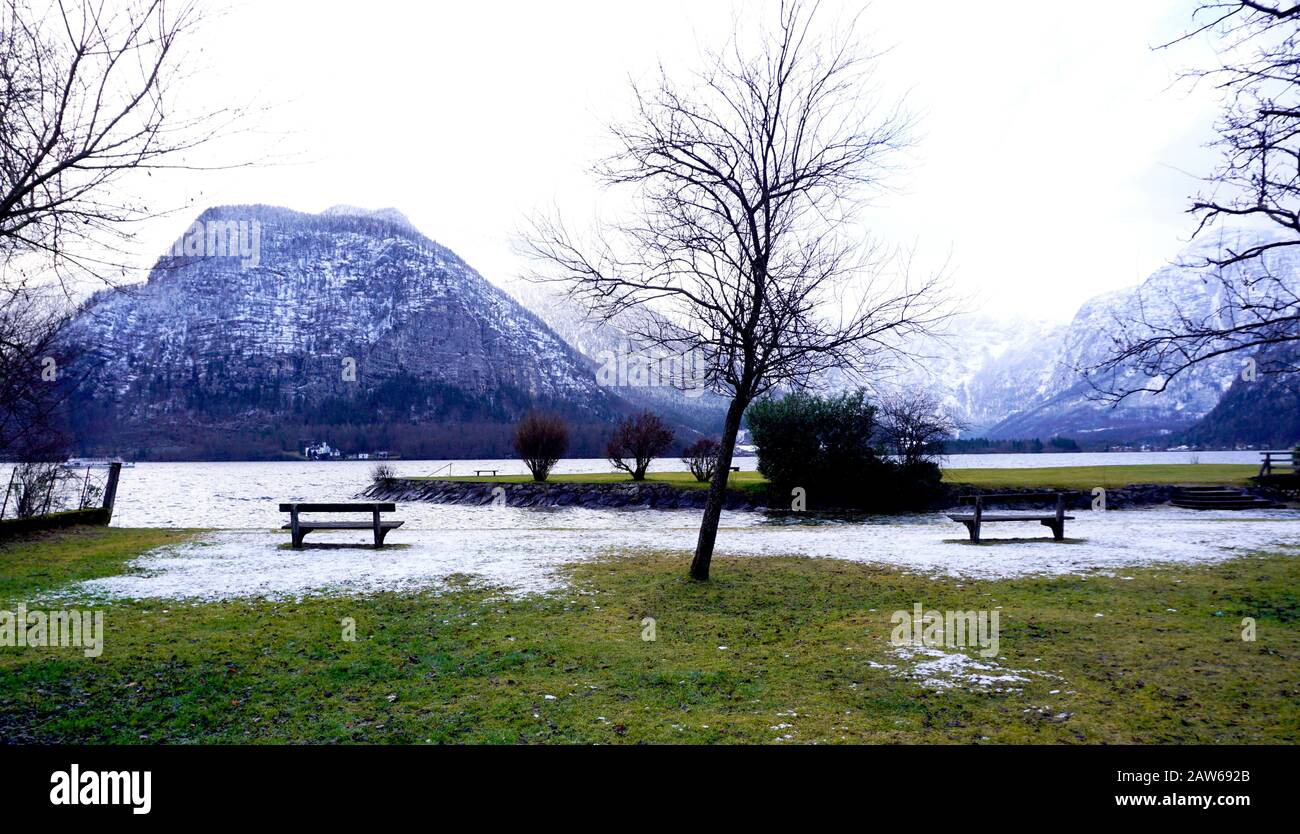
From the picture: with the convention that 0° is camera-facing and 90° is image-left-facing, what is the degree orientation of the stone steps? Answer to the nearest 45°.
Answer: approximately 0°

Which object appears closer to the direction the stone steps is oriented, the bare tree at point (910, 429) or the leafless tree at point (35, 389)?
the leafless tree

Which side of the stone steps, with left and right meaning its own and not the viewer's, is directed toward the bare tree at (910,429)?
right

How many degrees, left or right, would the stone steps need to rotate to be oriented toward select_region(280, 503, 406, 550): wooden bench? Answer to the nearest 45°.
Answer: approximately 45° to its right

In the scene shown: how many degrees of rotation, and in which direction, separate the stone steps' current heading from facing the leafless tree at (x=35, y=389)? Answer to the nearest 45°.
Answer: approximately 45° to its right

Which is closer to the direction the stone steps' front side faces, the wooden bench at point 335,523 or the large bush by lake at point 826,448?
the wooden bench
